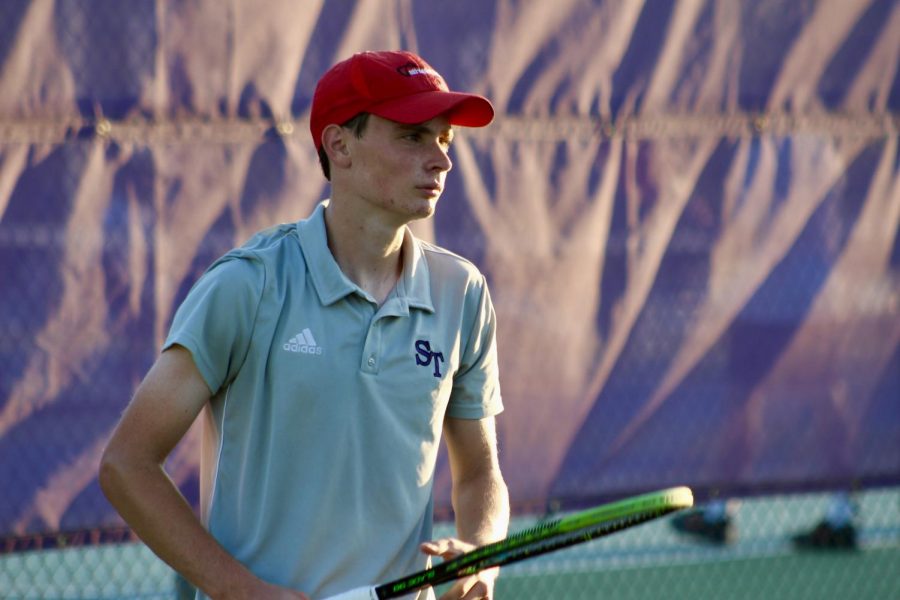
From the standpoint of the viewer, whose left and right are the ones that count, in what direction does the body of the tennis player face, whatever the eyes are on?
facing the viewer and to the right of the viewer

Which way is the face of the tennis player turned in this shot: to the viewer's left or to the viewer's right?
to the viewer's right
